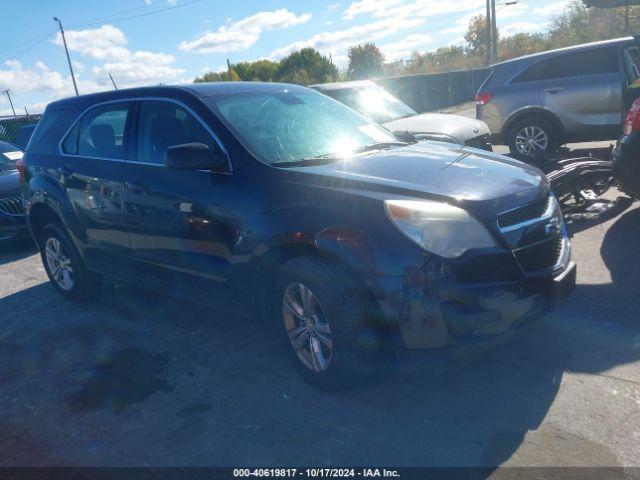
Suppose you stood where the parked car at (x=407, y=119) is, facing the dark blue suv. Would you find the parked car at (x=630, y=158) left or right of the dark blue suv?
left

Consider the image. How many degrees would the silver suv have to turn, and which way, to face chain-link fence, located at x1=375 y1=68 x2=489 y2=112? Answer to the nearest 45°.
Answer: approximately 90° to its left

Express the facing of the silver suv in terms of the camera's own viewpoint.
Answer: facing to the right of the viewer

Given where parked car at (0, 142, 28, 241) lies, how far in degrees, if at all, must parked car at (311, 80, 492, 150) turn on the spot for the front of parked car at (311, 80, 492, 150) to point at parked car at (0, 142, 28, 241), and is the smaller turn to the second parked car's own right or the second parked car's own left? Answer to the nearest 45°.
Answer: approximately 135° to the second parked car's own right

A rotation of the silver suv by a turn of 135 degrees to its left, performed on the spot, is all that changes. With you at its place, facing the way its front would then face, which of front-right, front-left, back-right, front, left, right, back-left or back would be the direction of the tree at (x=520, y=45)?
front-right

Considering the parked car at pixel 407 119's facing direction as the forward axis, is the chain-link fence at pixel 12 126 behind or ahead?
behind

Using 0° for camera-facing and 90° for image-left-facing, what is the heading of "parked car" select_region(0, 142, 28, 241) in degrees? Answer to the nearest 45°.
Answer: approximately 315°
